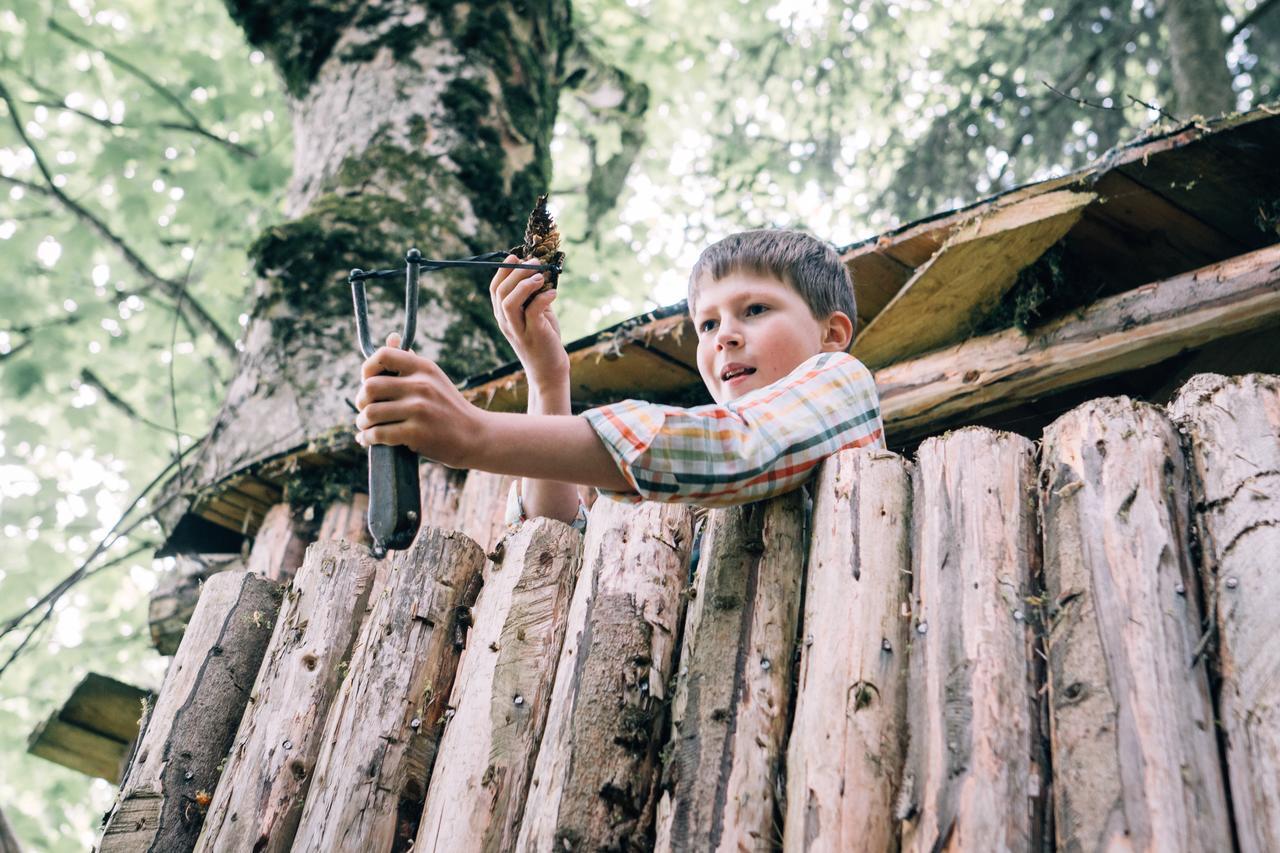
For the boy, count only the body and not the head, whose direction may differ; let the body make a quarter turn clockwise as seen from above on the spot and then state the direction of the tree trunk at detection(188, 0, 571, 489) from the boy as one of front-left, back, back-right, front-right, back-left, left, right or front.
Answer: front

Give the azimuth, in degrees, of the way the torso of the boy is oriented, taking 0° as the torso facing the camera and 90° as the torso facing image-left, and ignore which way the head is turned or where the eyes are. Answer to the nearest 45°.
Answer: approximately 45°

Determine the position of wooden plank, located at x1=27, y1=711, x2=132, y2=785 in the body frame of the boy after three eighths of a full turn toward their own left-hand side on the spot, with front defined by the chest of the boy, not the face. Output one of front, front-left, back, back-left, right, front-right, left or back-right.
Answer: back-left

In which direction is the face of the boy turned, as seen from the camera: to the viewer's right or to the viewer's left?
to the viewer's left
